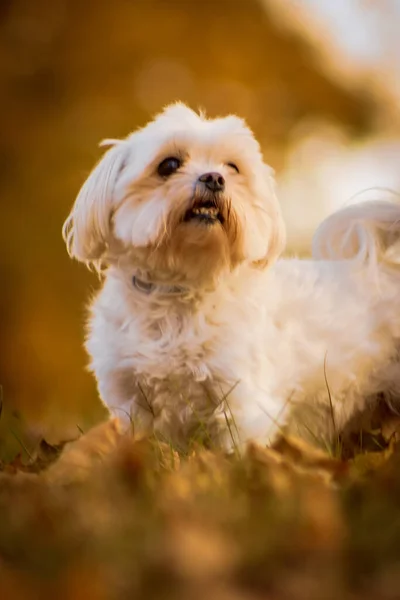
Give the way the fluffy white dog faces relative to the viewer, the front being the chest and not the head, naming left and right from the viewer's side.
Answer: facing the viewer and to the left of the viewer
